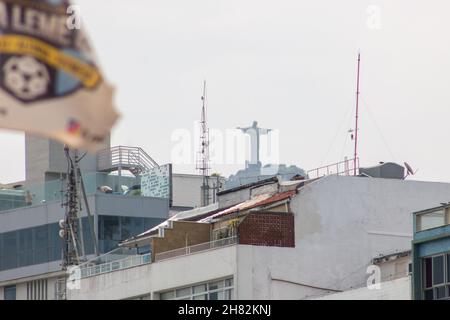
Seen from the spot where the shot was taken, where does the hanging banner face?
facing the viewer
